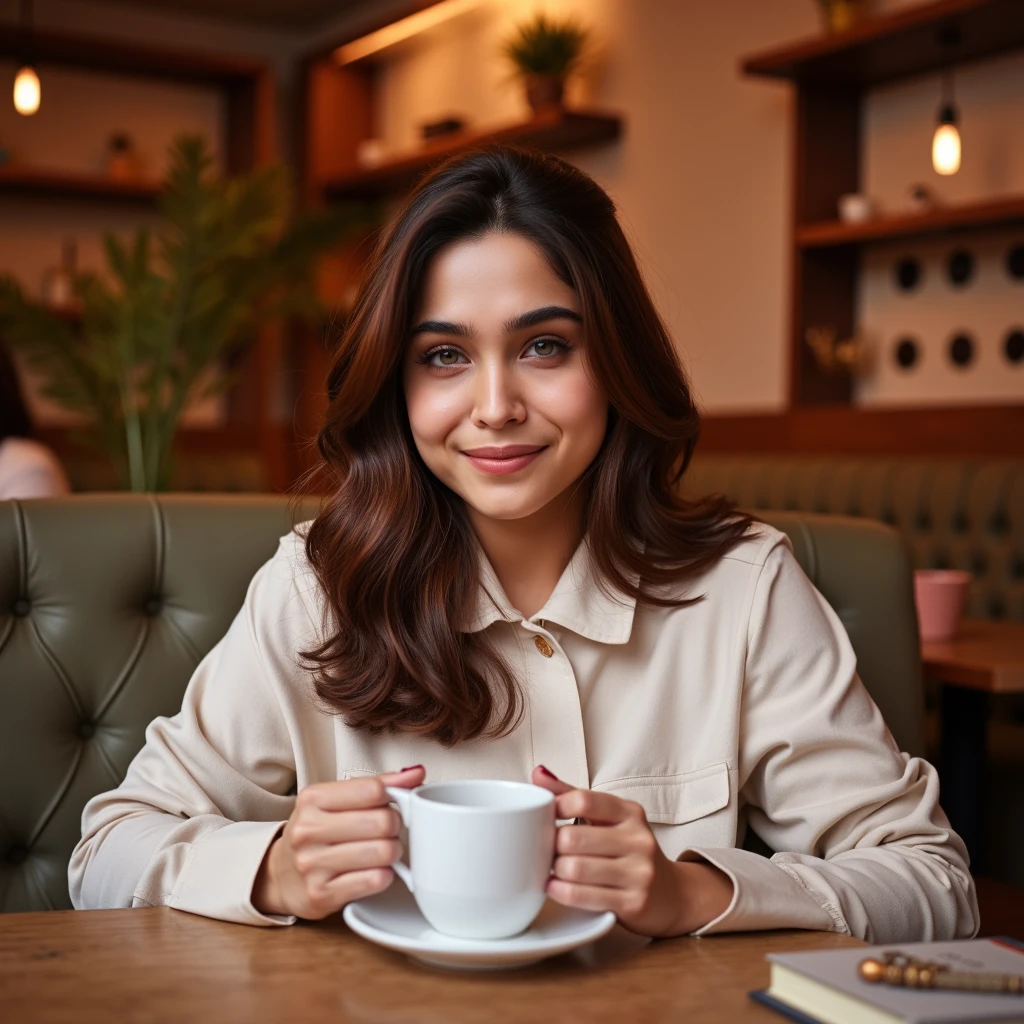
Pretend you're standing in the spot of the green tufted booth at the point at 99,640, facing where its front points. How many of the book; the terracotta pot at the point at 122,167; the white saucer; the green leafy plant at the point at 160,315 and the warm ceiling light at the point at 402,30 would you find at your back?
3

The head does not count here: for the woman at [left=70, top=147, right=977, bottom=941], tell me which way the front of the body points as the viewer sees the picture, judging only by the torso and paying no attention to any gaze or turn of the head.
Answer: toward the camera

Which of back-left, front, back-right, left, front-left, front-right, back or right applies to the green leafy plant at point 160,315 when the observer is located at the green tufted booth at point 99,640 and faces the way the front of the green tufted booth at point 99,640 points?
back

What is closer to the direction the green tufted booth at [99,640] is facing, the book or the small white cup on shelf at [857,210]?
the book

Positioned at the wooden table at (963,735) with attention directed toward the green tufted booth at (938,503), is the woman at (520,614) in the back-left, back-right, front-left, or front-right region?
back-left

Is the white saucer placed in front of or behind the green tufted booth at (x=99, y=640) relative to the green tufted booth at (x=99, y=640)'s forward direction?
in front

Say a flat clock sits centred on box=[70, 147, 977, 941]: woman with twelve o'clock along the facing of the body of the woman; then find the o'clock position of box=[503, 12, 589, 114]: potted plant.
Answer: The potted plant is roughly at 6 o'clock from the woman.

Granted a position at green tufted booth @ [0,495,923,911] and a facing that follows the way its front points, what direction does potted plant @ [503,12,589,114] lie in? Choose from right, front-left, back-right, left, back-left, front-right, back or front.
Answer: back

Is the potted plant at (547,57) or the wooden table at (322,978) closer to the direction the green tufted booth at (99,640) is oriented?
the wooden table

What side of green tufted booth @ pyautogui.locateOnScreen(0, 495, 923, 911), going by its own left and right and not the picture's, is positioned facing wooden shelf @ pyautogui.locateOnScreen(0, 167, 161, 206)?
back

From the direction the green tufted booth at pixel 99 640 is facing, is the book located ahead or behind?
ahead

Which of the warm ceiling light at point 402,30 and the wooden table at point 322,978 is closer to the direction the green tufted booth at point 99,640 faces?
the wooden table

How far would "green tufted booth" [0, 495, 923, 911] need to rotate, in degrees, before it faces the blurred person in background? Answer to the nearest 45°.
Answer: approximately 180°

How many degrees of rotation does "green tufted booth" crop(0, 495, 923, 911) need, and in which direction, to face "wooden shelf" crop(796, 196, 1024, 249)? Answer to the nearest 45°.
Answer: approximately 135° to its left
